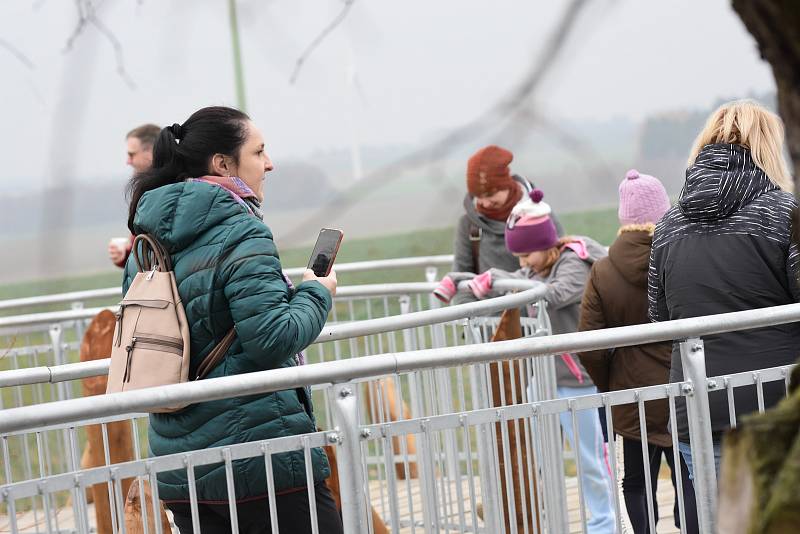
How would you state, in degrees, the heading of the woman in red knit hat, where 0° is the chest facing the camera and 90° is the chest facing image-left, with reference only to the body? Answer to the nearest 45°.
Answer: approximately 45°

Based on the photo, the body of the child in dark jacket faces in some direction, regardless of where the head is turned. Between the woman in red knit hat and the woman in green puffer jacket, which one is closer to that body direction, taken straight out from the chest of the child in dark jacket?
the woman in red knit hat

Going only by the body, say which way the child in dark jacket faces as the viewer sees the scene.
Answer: away from the camera

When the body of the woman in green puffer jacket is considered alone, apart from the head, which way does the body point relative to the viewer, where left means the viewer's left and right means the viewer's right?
facing to the right of the viewer

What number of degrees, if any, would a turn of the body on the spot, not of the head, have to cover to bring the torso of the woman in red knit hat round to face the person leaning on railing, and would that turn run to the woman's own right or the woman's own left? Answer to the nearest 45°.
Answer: approximately 45° to the woman's own left

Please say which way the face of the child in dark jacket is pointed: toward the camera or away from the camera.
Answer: away from the camera

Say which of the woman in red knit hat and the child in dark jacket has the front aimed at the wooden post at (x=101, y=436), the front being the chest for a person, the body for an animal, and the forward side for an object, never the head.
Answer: the woman in red knit hat

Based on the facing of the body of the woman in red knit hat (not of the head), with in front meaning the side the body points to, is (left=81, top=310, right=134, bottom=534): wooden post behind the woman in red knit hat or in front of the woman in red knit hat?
in front

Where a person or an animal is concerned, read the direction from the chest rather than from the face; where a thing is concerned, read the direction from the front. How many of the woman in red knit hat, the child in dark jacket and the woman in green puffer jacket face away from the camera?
1

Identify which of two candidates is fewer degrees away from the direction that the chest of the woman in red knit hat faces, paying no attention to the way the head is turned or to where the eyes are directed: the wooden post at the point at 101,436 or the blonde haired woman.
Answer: the wooden post

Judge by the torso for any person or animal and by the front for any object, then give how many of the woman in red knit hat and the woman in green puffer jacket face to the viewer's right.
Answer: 1

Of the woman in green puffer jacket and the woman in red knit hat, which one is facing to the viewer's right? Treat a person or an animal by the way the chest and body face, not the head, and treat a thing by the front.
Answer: the woman in green puffer jacket

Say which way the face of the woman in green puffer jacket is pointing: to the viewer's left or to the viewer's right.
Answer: to the viewer's right

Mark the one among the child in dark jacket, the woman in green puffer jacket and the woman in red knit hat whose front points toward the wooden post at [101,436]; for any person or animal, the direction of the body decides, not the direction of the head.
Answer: the woman in red knit hat
